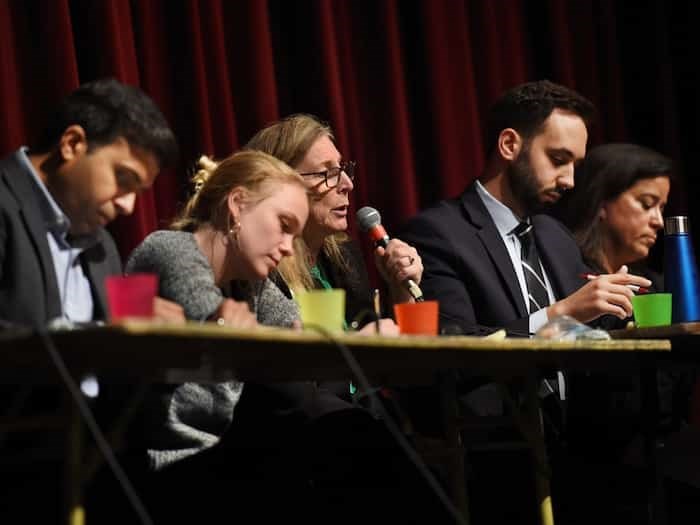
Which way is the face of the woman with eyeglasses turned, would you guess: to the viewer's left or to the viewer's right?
to the viewer's right

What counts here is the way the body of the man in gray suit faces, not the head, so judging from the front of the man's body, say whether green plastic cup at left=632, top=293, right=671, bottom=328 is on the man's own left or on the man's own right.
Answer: on the man's own left

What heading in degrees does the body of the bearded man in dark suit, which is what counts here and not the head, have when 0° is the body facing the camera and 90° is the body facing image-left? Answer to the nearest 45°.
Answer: approximately 315°

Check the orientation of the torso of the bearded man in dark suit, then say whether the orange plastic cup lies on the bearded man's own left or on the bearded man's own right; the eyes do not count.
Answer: on the bearded man's own right

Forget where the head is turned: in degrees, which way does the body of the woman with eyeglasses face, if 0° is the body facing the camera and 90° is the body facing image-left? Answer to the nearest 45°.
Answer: approximately 315°

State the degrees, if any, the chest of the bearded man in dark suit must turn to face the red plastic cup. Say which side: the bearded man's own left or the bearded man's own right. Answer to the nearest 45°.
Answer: approximately 45° to the bearded man's own right

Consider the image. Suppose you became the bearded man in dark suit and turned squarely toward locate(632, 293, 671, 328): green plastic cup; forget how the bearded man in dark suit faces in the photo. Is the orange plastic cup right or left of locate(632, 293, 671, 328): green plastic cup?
right
